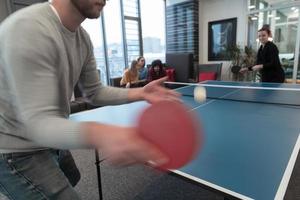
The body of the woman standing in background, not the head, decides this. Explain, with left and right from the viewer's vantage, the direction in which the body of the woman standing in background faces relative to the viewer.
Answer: facing the viewer and to the left of the viewer

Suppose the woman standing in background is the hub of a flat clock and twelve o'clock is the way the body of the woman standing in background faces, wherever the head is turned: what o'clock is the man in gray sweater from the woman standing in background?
The man in gray sweater is roughly at 11 o'clock from the woman standing in background.

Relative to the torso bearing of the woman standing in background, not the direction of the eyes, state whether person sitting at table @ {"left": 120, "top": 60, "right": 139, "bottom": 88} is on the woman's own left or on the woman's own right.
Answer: on the woman's own right

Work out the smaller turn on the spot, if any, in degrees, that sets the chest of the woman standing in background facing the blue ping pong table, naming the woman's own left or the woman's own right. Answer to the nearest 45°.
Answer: approximately 45° to the woman's own left

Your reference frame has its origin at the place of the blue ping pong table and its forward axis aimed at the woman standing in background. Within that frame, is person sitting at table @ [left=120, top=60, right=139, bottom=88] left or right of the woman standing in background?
left

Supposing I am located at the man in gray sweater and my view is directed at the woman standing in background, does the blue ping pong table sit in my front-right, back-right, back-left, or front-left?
front-right

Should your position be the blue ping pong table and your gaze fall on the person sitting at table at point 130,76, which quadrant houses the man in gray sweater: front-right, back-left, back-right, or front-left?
back-left
